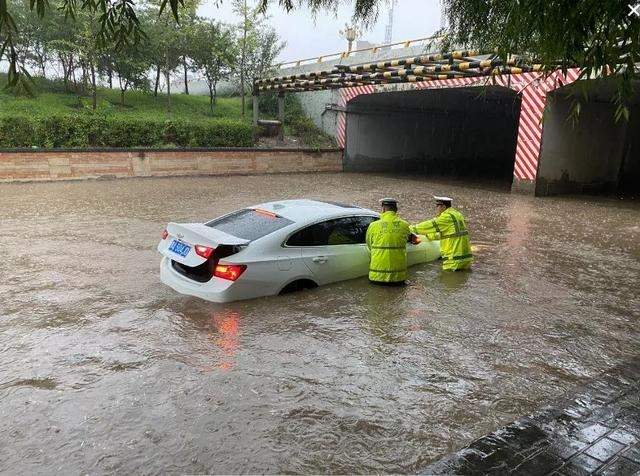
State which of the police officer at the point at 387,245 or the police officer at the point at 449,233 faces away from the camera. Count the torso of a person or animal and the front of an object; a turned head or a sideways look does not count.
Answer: the police officer at the point at 387,245

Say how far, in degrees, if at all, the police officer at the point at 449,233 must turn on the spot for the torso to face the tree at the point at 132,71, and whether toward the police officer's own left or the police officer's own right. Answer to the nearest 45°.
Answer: approximately 45° to the police officer's own right

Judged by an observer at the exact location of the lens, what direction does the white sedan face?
facing away from the viewer and to the right of the viewer

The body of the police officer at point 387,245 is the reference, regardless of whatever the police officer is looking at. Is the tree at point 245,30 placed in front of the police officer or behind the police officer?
in front

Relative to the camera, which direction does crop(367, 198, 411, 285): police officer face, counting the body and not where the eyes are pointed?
away from the camera

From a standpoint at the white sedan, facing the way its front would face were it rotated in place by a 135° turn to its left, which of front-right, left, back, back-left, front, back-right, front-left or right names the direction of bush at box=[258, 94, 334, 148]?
right

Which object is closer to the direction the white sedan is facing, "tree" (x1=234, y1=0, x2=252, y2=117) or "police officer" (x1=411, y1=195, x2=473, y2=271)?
the police officer

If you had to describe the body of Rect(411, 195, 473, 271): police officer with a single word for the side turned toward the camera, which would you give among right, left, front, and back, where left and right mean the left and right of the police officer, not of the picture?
left

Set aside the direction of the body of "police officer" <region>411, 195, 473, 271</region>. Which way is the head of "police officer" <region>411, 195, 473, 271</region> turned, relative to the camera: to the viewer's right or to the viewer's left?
to the viewer's left

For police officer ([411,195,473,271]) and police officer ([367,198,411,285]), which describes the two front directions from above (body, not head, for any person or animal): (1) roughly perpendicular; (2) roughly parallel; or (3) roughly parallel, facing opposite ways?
roughly perpendicular

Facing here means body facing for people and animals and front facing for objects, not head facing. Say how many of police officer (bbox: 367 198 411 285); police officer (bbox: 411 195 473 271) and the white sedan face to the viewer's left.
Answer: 1

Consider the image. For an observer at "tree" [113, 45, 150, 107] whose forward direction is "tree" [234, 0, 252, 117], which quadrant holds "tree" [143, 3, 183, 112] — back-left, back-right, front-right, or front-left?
front-right

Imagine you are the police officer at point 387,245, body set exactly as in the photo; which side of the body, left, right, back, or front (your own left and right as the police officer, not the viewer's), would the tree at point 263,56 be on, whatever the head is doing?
front

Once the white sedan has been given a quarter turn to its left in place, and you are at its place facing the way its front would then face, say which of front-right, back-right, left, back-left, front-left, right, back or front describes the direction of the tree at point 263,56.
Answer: front-right

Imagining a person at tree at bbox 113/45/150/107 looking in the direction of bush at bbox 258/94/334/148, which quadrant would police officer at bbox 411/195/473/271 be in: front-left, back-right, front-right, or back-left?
front-right
